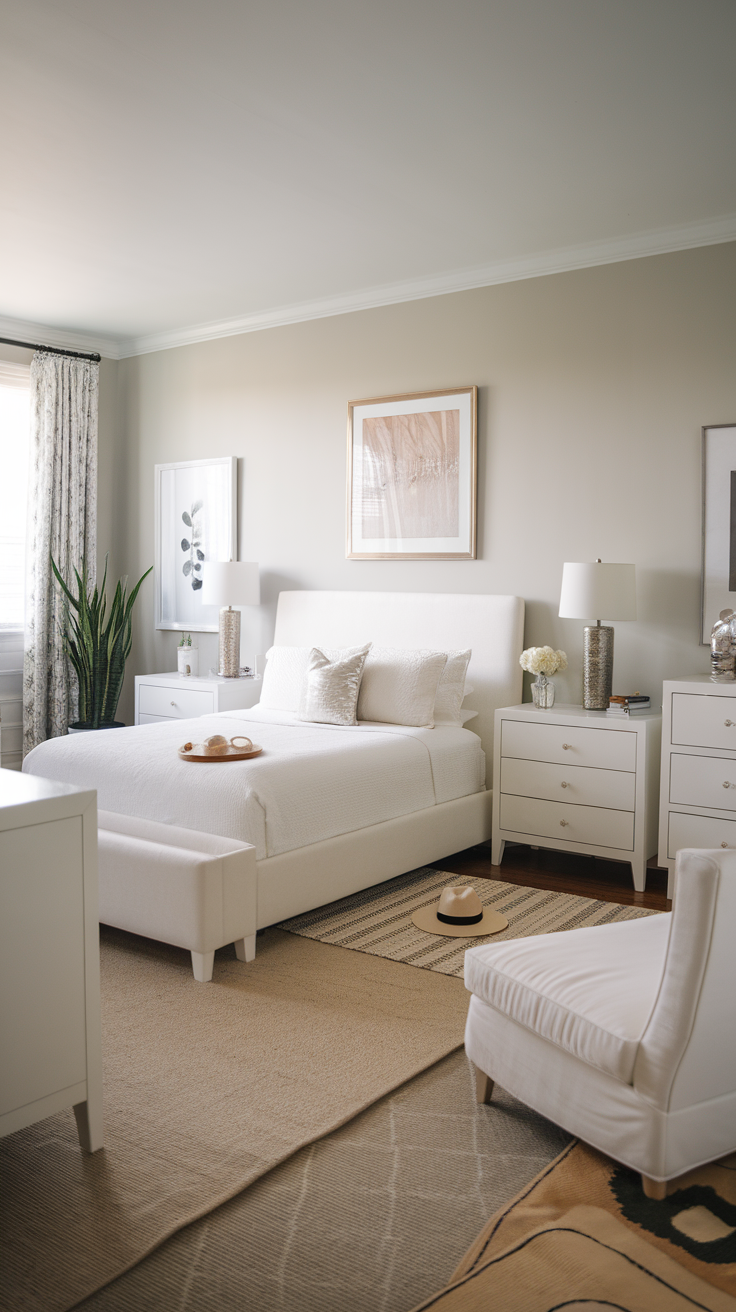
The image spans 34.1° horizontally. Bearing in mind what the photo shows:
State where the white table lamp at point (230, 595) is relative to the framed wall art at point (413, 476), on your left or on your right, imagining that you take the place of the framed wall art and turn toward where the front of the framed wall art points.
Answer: on your right

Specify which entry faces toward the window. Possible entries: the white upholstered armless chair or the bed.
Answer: the white upholstered armless chair

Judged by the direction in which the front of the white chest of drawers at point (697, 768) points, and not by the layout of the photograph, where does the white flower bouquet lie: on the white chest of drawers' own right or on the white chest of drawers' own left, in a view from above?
on the white chest of drawers' own right

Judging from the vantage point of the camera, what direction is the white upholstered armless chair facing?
facing away from the viewer and to the left of the viewer

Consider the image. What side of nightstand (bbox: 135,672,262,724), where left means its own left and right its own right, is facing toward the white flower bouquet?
left

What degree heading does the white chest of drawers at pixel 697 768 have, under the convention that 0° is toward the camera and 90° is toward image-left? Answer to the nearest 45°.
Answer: approximately 45°

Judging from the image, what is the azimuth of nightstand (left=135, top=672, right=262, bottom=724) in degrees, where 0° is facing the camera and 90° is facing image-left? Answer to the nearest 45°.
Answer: approximately 45°

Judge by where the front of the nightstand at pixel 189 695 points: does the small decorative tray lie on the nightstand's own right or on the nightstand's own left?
on the nightstand's own left
